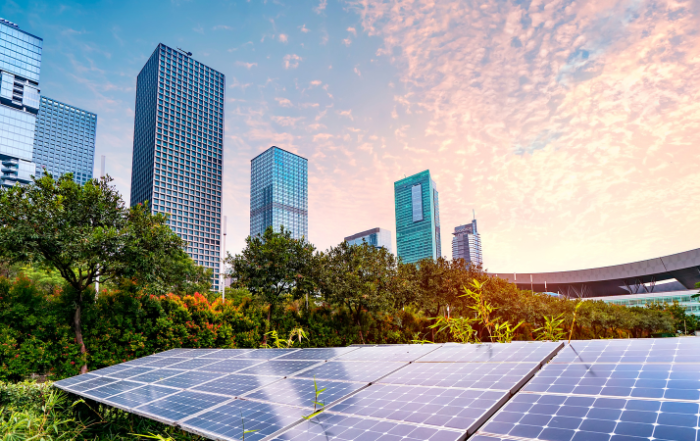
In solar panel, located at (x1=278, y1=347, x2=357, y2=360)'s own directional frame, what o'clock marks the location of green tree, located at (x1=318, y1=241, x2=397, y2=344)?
The green tree is roughly at 5 o'clock from the solar panel.

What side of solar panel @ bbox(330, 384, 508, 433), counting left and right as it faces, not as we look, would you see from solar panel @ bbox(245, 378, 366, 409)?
right

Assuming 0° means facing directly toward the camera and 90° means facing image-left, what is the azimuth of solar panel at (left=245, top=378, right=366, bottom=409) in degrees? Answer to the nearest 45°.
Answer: approximately 45°

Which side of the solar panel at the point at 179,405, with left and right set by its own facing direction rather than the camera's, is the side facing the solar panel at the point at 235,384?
back

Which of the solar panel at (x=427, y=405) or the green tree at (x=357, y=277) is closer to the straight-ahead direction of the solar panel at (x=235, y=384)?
the solar panel

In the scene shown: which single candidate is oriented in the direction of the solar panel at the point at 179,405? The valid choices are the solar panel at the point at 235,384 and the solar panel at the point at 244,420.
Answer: the solar panel at the point at 235,384

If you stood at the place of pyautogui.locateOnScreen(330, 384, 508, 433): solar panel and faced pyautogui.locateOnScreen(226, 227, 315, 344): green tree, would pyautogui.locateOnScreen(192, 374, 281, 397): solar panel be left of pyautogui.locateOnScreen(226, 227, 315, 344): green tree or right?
left

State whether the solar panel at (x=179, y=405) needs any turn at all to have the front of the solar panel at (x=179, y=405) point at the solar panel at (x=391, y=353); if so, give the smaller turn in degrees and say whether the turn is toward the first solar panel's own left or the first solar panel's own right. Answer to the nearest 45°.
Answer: approximately 135° to the first solar panel's own left

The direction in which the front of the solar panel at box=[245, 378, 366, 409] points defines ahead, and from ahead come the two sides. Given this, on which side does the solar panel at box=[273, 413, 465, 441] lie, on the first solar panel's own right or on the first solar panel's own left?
on the first solar panel's own left

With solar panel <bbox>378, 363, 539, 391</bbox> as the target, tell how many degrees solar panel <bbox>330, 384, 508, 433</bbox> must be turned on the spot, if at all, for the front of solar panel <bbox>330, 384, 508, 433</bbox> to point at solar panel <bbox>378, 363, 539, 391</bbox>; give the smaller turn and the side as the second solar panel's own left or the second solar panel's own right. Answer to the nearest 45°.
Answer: approximately 180°

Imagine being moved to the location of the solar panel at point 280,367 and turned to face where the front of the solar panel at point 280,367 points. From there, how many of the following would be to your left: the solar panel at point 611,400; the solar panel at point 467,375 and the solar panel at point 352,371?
3
